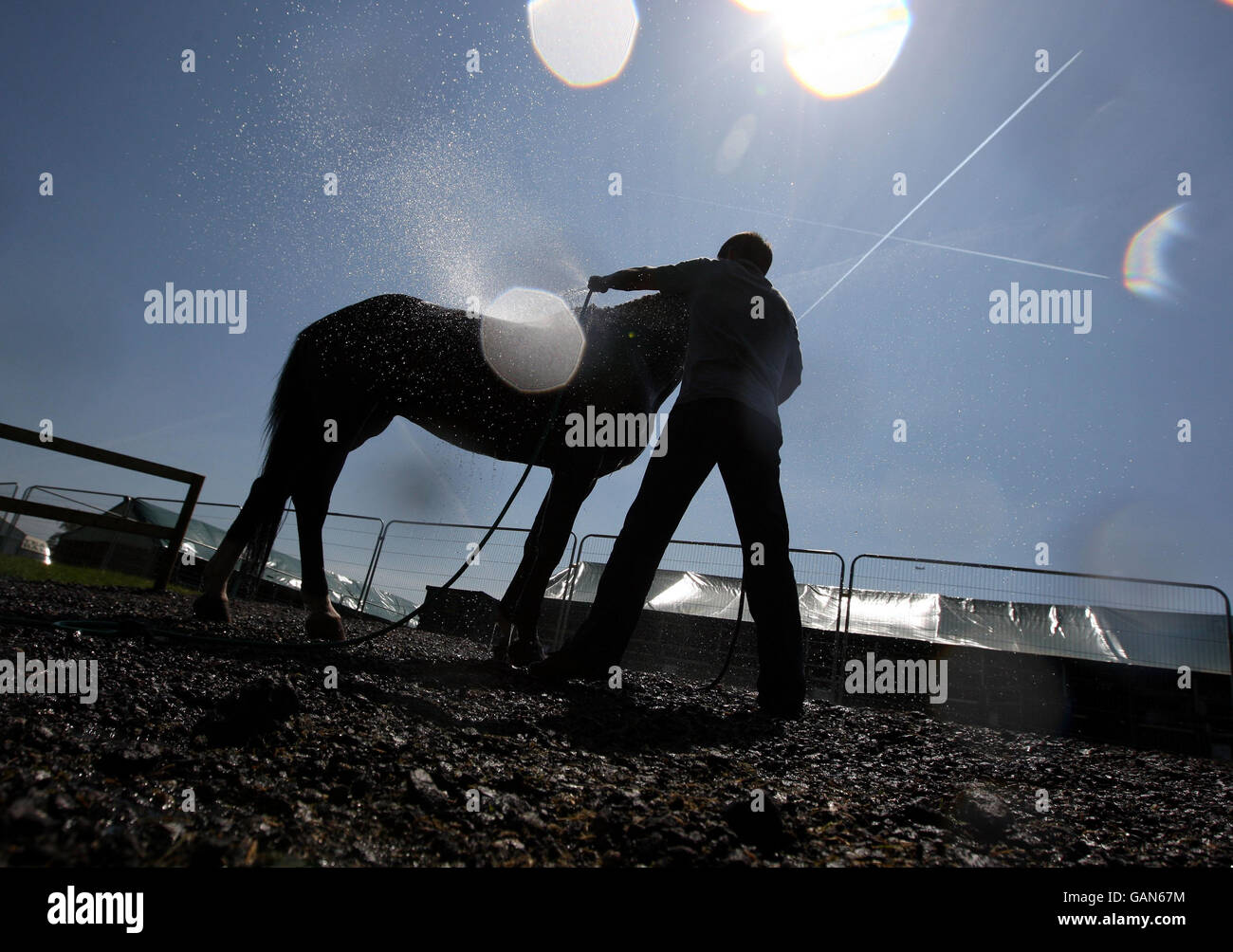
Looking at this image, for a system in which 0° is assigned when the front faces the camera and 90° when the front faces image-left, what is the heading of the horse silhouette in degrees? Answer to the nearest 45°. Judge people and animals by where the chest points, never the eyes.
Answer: approximately 270°

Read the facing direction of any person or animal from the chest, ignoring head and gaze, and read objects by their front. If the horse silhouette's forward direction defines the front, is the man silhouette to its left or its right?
on its right
